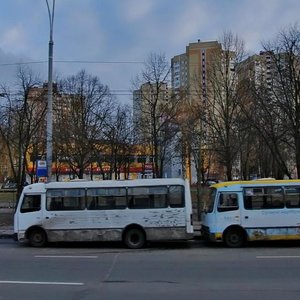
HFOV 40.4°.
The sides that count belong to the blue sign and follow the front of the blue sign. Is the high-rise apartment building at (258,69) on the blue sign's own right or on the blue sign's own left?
on the blue sign's own left

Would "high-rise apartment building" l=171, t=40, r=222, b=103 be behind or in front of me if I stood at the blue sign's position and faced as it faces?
behind

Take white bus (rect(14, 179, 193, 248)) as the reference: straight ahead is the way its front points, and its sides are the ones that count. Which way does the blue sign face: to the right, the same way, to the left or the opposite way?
to the left

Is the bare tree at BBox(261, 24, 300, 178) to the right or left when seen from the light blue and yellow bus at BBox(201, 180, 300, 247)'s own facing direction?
on its right

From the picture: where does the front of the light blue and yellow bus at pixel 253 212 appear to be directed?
to the viewer's left

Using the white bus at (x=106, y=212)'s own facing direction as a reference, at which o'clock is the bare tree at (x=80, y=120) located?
The bare tree is roughly at 3 o'clock from the white bus.

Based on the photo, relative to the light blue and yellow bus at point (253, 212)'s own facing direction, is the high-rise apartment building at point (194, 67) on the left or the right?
on its right

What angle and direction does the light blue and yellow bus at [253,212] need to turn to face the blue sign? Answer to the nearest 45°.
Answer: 0° — it already faces it

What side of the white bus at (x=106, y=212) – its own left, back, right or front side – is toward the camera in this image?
left
